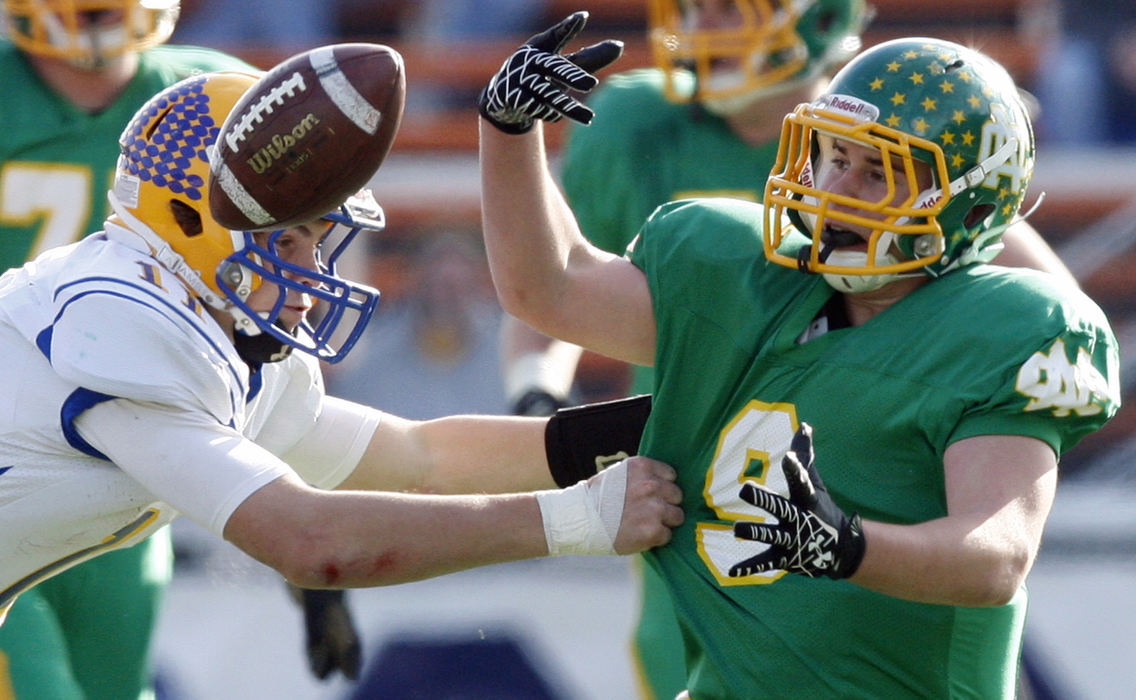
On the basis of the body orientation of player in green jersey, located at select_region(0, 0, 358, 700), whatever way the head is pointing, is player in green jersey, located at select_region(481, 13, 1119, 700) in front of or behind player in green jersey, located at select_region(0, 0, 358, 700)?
in front

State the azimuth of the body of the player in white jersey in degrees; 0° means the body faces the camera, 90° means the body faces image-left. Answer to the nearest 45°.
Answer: approximately 270°

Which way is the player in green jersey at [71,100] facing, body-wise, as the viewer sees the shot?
toward the camera

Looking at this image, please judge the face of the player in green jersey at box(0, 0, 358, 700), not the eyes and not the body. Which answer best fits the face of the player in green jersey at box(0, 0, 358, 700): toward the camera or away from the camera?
toward the camera

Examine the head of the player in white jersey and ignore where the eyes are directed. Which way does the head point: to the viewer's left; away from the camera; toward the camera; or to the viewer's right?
to the viewer's right

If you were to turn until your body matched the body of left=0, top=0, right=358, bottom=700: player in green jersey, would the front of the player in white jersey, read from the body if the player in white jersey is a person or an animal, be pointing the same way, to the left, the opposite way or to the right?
to the left

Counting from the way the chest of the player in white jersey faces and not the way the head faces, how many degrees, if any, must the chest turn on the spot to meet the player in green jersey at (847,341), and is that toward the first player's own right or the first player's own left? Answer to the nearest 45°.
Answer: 0° — they already face them

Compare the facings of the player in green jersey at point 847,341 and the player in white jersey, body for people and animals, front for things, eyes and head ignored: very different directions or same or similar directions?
very different directions

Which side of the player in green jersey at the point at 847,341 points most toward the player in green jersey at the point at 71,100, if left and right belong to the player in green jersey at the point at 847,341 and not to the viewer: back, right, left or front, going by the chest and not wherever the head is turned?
right

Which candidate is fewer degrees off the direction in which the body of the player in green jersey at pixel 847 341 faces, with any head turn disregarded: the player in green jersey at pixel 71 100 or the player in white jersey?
the player in white jersey

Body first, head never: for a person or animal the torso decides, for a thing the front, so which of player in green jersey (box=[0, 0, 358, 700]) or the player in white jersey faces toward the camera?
the player in green jersey

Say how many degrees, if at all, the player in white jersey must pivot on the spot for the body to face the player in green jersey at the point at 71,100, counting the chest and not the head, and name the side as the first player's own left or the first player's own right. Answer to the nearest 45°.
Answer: approximately 90° to the first player's own left

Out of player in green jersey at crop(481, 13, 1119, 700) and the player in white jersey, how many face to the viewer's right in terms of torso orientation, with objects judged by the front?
1

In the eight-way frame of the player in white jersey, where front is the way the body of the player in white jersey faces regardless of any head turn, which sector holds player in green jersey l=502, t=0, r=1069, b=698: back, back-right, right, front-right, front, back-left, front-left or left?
front-left

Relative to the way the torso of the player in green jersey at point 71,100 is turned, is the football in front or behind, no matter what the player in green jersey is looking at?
in front

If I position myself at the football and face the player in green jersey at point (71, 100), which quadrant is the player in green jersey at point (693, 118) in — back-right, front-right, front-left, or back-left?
front-right
